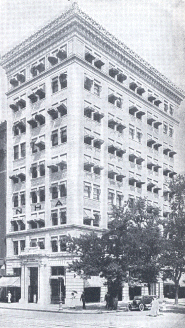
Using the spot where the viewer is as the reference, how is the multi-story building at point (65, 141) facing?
facing the viewer and to the left of the viewer

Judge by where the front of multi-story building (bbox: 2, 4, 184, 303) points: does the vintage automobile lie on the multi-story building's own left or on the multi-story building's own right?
on the multi-story building's own left

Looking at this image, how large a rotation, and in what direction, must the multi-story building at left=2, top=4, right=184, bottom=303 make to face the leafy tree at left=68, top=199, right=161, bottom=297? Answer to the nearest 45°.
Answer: approximately 45° to its left
